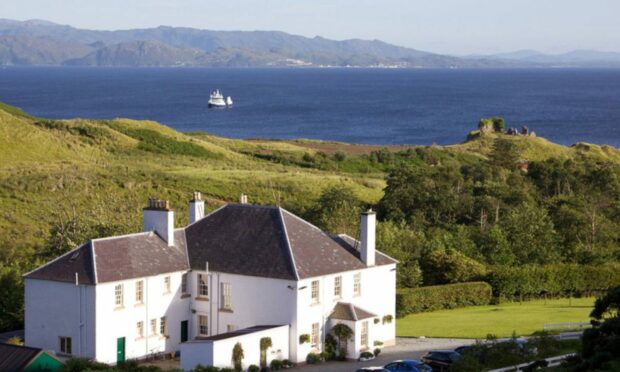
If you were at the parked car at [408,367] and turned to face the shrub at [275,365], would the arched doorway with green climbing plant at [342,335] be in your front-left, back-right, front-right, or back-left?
front-right

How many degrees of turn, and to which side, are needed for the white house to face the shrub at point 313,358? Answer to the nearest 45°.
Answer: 0° — it already faces it

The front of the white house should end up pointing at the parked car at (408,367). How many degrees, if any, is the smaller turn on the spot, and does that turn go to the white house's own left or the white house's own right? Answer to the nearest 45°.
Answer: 0° — it already faces it

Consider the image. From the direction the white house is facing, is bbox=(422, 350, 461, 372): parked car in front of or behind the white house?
in front

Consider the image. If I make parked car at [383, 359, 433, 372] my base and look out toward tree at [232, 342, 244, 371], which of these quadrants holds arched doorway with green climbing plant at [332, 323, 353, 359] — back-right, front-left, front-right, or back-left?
front-right

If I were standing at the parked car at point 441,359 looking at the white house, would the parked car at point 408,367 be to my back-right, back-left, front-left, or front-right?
front-left

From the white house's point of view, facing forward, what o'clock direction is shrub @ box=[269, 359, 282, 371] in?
The shrub is roughly at 12 o'clock from the white house.

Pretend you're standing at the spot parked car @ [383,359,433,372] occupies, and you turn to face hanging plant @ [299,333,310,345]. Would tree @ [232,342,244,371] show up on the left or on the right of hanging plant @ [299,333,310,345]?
left
